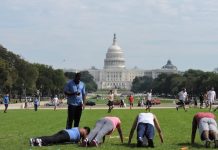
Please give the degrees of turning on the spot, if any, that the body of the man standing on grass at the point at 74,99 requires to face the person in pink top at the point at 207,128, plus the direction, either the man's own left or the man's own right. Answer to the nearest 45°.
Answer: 0° — they already face them

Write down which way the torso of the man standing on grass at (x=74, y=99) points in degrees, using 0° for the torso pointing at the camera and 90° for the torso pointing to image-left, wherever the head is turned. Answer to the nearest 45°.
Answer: approximately 315°

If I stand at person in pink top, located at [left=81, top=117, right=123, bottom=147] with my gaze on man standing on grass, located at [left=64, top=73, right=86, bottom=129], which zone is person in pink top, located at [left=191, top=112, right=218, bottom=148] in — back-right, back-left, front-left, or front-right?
back-right
